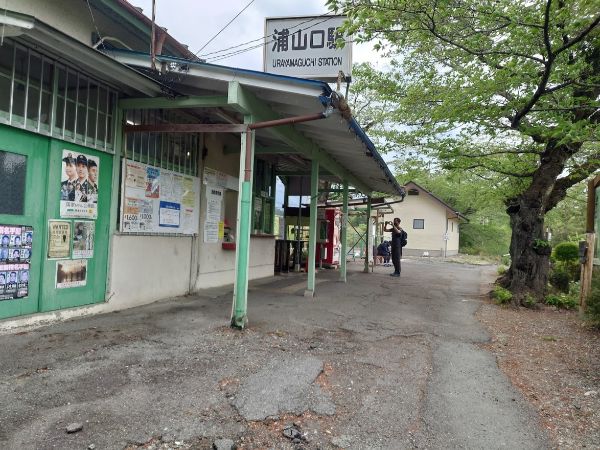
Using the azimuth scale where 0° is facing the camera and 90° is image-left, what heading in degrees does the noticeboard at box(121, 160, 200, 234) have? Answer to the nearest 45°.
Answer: approximately 315°

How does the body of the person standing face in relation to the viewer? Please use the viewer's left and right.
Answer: facing to the left of the viewer

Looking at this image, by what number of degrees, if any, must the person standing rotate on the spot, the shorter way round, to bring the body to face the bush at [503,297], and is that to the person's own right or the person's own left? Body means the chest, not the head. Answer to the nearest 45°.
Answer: approximately 135° to the person's own left

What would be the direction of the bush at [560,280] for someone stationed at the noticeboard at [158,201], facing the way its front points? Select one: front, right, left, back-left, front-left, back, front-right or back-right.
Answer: front-left

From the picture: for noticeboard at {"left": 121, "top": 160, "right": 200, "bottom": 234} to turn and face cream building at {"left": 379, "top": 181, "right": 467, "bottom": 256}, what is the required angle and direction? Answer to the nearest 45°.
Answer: approximately 90° to its left

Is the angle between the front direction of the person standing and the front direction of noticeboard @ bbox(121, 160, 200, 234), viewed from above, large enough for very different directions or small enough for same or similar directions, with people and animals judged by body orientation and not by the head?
very different directions

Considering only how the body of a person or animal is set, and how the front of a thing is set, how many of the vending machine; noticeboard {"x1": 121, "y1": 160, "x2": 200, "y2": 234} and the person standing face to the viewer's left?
1

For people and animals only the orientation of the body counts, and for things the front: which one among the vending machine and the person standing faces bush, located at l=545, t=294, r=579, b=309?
the vending machine

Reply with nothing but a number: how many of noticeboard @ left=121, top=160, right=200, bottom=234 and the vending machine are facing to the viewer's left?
0

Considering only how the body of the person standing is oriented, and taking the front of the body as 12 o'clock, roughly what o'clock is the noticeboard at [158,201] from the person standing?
The noticeboard is roughly at 10 o'clock from the person standing.

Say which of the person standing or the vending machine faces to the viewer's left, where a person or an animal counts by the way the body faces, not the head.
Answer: the person standing

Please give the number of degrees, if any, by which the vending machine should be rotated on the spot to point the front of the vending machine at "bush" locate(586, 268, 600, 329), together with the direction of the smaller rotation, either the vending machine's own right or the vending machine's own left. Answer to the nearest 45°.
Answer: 0° — it already faces it

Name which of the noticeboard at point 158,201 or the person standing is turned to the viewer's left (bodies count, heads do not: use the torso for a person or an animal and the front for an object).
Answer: the person standing

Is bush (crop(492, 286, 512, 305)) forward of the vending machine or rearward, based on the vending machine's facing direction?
forward

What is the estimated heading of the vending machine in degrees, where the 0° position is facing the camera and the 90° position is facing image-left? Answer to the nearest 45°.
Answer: approximately 315°

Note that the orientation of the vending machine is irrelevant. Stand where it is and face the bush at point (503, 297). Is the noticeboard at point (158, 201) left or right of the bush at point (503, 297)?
right
